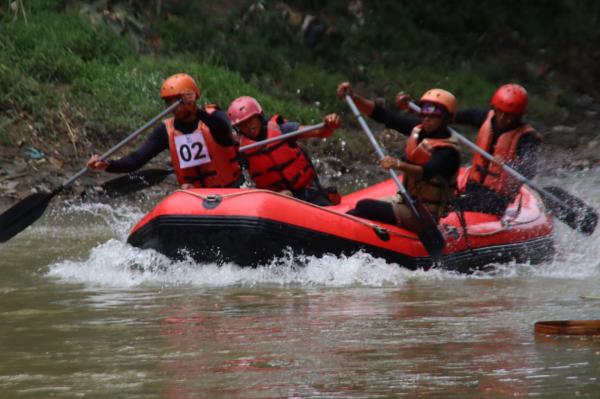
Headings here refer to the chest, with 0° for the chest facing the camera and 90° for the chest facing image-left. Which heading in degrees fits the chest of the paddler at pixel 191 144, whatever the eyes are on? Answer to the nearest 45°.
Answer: approximately 45°

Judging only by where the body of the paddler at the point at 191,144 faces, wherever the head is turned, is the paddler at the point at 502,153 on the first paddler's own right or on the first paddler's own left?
on the first paddler's own left

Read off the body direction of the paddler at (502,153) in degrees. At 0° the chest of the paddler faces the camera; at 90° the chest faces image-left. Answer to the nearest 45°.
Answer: approximately 45°

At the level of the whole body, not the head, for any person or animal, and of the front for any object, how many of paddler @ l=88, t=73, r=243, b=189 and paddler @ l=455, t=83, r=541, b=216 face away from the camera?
0

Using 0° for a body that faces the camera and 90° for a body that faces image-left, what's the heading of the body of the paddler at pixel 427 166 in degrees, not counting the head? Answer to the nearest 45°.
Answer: approximately 45°

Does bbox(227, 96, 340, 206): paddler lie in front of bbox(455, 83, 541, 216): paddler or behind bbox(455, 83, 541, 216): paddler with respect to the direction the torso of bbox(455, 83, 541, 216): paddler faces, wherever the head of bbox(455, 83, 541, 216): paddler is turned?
in front

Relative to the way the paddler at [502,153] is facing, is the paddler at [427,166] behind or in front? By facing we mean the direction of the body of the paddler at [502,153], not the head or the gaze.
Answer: in front
